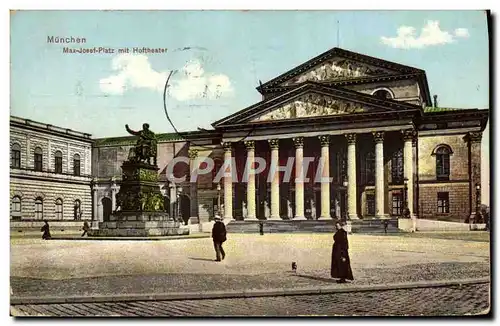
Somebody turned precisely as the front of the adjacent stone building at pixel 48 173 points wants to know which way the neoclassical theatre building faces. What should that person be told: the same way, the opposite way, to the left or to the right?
to the right

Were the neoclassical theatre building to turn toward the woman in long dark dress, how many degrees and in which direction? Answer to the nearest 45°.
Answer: approximately 45° to its left

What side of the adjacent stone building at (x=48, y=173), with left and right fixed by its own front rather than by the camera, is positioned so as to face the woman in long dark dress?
front

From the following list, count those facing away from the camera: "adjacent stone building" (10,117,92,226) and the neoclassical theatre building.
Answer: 0

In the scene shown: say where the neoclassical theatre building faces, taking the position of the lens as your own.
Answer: facing the viewer and to the left of the viewer

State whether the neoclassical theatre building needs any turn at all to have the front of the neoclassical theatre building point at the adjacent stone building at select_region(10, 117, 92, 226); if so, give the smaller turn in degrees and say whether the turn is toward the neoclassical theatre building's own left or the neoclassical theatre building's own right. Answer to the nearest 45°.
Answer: approximately 45° to the neoclassical theatre building's own right

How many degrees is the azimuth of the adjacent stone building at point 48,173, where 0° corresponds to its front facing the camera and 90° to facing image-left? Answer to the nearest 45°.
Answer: approximately 315°
